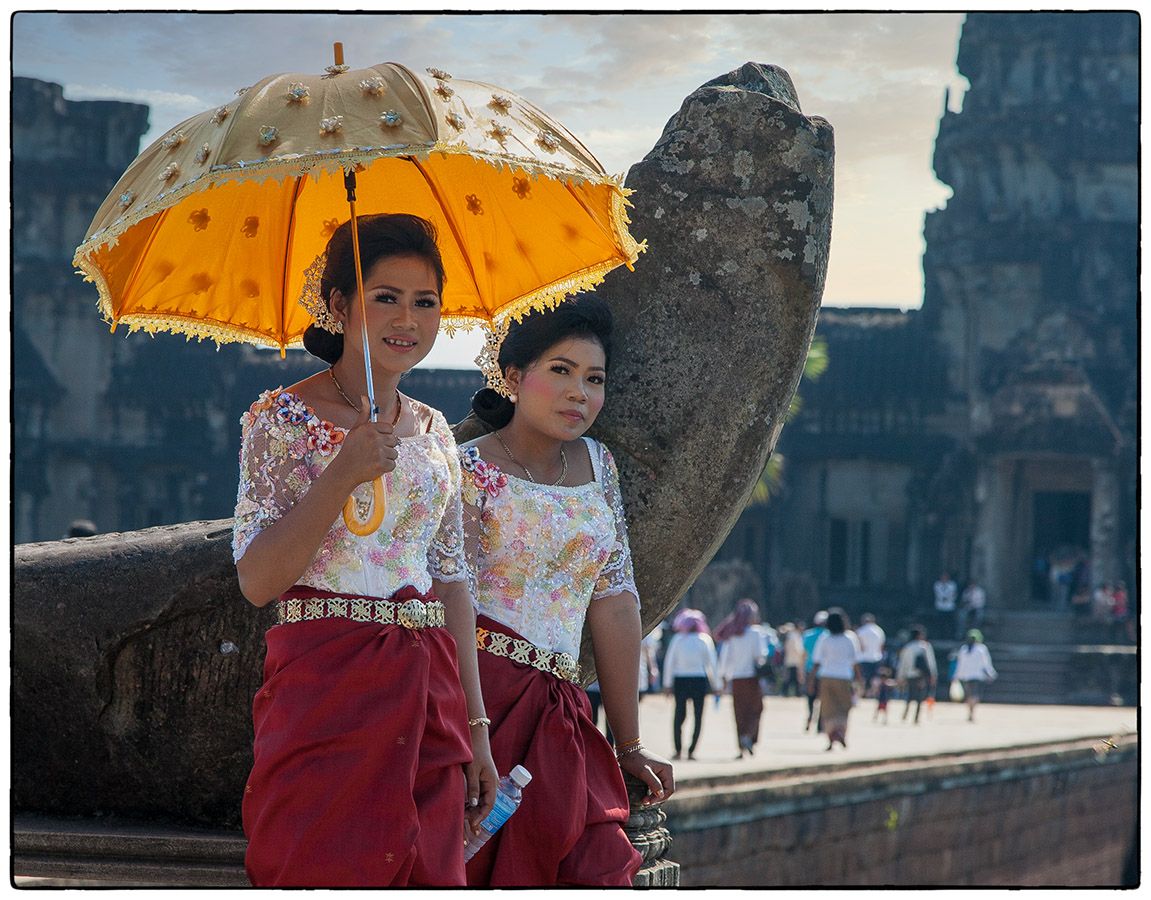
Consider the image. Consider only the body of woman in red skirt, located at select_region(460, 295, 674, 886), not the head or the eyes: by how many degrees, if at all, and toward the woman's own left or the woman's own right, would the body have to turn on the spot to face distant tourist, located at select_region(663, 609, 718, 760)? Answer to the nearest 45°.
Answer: approximately 135° to the woman's own left

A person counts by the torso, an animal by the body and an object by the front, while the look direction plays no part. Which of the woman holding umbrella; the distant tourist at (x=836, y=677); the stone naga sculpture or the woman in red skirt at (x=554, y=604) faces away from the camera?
the distant tourist

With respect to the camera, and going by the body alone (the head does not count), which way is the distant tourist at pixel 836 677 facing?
away from the camera

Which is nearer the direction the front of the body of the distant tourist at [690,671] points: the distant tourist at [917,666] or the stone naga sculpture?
the distant tourist

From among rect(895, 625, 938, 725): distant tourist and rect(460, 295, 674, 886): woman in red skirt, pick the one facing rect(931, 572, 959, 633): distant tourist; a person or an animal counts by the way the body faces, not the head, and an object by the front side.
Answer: rect(895, 625, 938, 725): distant tourist

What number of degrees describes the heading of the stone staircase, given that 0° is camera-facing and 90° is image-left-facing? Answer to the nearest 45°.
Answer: approximately 0°

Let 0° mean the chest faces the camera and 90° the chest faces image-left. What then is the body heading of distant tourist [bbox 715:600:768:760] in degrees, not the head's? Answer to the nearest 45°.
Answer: approximately 180°

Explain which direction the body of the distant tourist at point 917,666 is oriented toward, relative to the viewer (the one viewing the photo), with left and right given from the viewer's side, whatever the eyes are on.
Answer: facing away from the viewer

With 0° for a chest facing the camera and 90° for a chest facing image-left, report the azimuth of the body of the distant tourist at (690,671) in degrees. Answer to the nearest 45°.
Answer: approximately 180°

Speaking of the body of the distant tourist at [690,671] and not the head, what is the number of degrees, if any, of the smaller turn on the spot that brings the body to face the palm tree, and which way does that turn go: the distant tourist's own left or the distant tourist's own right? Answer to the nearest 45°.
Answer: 0° — they already face it
